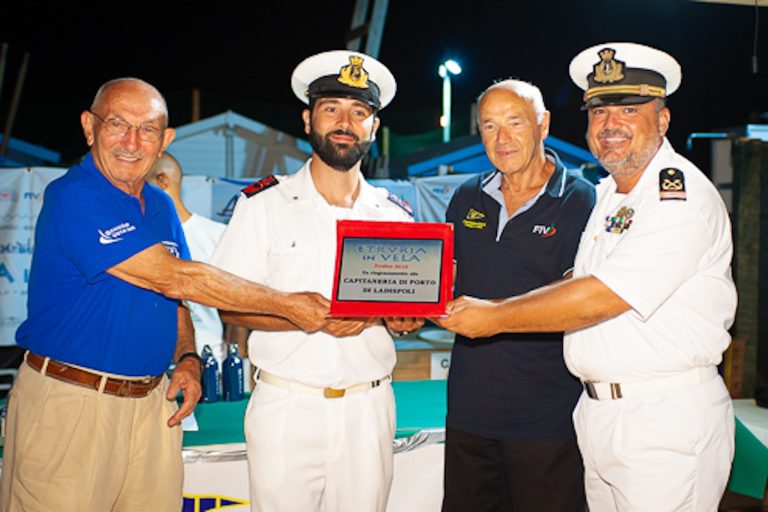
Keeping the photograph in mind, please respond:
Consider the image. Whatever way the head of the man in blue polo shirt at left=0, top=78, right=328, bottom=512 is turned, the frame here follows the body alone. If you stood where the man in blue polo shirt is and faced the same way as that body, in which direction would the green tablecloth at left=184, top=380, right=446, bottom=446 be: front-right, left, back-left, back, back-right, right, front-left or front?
left

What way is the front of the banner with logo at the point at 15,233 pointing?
toward the camera

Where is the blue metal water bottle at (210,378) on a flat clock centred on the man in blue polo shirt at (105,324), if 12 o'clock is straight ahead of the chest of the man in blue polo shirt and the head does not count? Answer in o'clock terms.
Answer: The blue metal water bottle is roughly at 8 o'clock from the man in blue polo shirt.

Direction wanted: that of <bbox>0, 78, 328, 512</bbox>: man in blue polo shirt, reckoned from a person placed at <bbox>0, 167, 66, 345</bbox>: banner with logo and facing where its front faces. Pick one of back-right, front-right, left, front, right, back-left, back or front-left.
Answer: front

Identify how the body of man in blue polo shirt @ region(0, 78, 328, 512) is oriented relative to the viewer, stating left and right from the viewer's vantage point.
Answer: facing the viewer and to the right of the viewer

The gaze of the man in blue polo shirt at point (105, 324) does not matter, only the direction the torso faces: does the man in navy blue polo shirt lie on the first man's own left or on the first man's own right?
on the first man's own left

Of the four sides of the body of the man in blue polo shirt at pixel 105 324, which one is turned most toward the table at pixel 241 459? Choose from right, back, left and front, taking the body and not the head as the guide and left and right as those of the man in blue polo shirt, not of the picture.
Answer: left

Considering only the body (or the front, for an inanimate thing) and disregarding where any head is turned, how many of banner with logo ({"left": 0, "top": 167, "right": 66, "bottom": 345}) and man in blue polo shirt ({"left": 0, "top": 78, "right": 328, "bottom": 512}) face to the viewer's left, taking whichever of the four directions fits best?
0

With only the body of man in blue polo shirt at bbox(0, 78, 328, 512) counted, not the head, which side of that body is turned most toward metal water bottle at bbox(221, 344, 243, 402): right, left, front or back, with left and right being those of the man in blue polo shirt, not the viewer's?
left

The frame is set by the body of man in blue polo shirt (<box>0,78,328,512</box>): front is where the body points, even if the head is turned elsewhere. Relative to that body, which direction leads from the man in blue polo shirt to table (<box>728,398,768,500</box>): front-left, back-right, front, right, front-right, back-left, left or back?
front-left

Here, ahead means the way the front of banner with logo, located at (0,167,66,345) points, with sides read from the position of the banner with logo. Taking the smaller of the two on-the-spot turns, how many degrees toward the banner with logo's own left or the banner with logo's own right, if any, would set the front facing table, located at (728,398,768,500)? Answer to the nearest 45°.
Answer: approximately 45° to the banner with logo's own left
